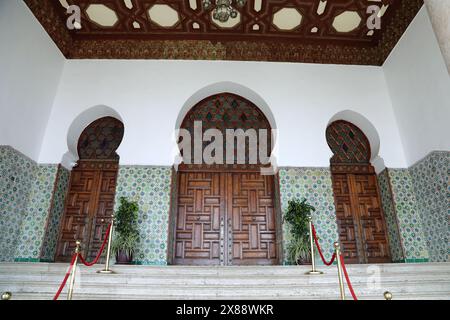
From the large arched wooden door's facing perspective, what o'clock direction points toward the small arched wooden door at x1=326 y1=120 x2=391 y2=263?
The small arched wooden door is roughly at 9 o'clock from the large arched wooden door.

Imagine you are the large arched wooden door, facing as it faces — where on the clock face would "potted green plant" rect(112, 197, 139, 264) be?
The potted green plant is roughly at 2 o'clock from the large arched wooden door.

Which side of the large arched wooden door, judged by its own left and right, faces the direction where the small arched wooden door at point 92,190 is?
right

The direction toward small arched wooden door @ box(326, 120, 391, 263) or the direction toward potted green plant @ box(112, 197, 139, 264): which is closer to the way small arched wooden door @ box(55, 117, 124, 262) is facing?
the potted green plant

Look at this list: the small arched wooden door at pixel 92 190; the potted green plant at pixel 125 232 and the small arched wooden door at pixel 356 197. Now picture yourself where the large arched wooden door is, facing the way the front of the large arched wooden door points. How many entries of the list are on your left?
1

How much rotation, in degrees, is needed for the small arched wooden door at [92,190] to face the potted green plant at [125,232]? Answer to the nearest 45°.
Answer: approximately 45° to its left

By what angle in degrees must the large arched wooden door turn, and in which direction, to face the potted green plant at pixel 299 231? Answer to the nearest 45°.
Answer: approximately 45° to its left

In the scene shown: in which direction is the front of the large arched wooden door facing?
toward the camera

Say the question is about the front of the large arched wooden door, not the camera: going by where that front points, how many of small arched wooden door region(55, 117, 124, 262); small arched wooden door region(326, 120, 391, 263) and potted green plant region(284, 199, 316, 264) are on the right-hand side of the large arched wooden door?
1

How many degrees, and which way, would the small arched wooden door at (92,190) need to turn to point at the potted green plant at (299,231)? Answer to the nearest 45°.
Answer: approximately 45° to its left

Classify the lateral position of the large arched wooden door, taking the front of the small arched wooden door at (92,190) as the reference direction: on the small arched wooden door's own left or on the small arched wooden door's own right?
on the small arched wooden door's own left

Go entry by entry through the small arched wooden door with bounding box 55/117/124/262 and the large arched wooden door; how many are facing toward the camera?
2

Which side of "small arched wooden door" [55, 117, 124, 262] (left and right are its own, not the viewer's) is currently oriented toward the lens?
front
